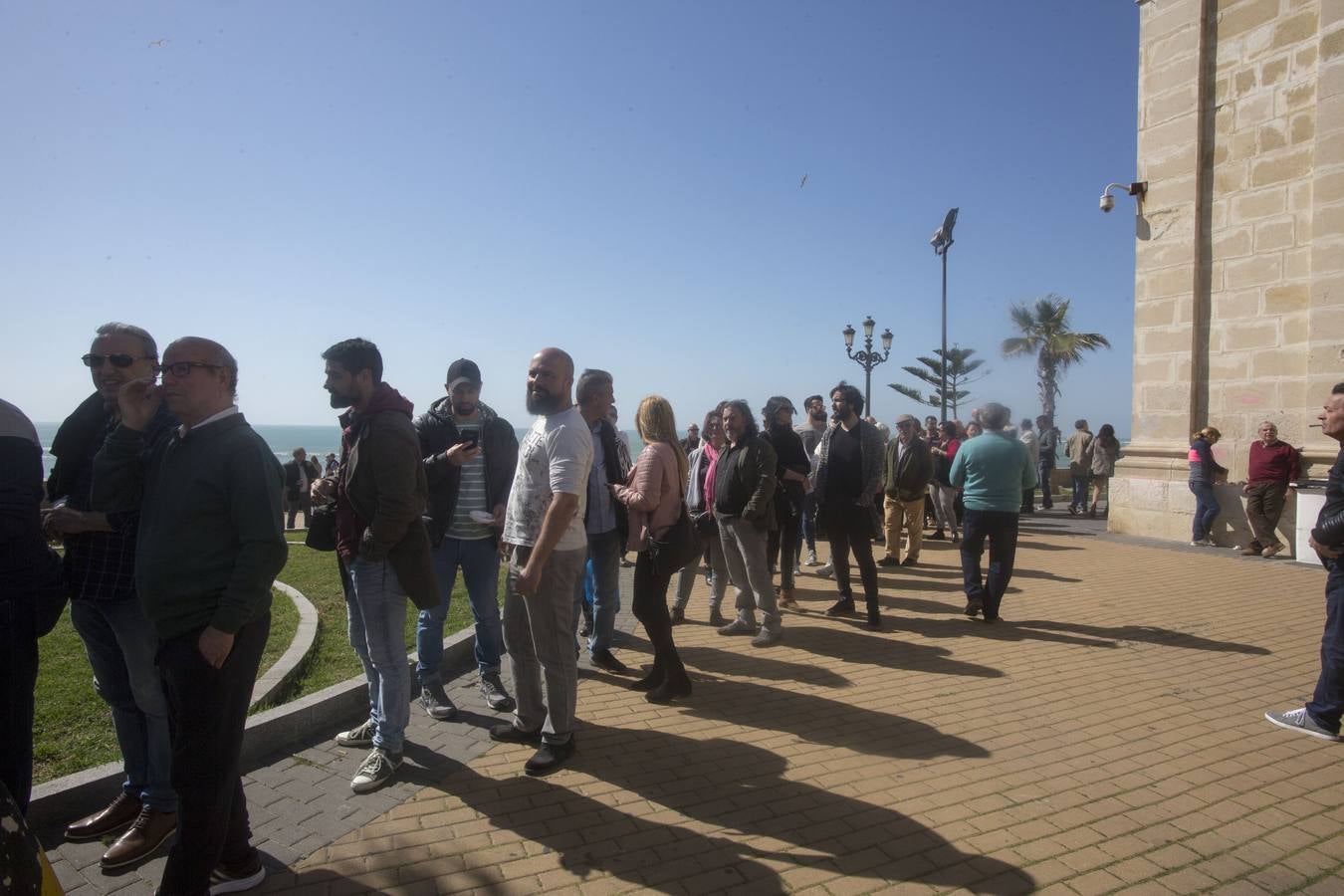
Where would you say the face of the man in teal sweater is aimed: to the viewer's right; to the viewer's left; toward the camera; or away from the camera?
away from the camera

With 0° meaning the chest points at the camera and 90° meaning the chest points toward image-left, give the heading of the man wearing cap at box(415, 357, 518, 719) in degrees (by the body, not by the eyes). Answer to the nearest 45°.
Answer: approximately 0°

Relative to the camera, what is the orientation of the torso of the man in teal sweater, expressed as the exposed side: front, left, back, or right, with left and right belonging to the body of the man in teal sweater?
back
